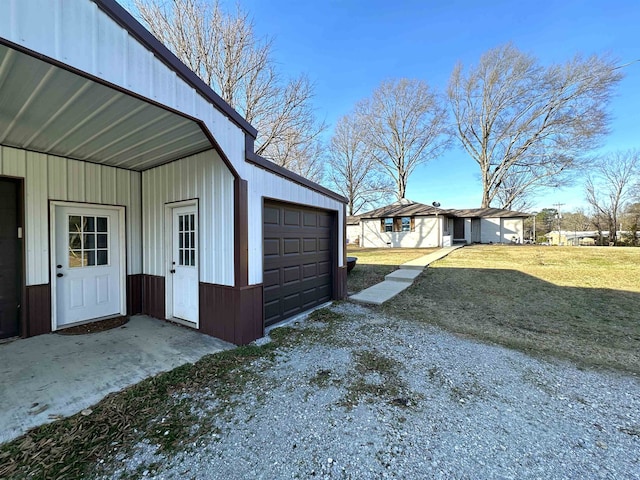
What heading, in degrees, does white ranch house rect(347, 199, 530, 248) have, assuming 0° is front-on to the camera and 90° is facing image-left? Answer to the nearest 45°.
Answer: approximately 0°

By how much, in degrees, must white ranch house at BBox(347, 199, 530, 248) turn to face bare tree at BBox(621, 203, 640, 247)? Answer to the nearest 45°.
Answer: approximately 90° to its left

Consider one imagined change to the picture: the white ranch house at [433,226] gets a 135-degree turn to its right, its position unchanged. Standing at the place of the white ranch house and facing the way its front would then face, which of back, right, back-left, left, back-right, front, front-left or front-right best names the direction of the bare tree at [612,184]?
right
